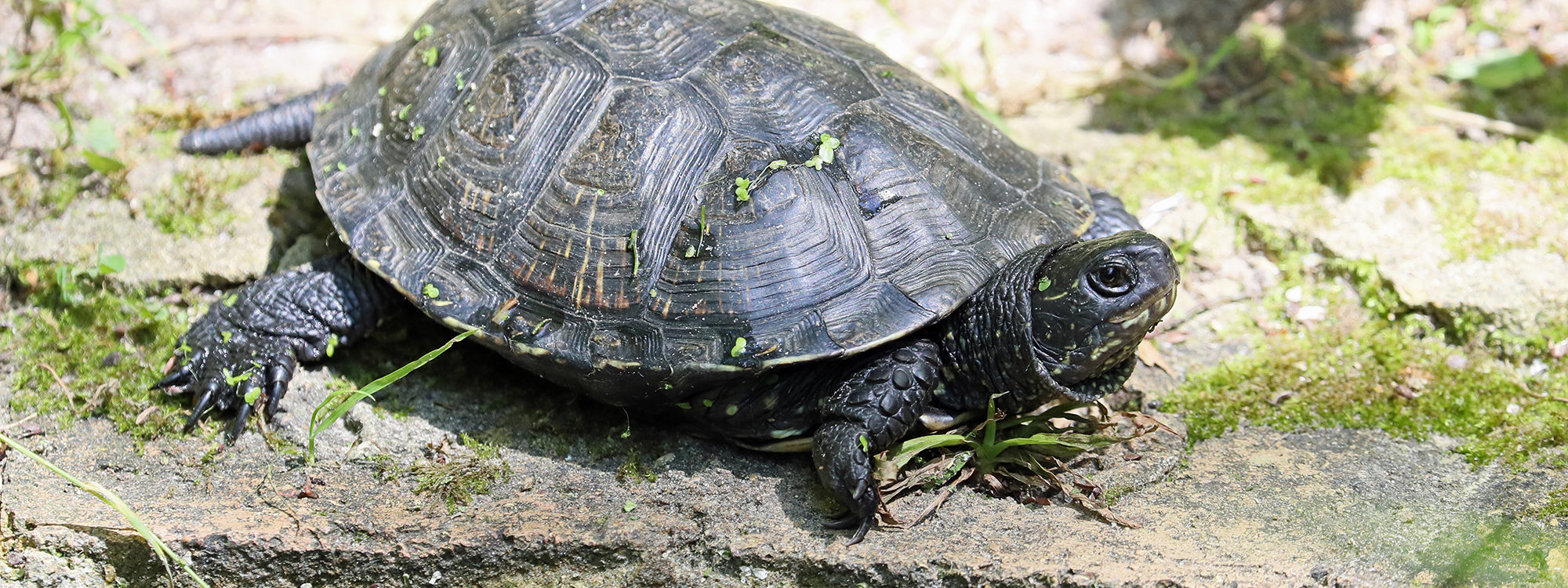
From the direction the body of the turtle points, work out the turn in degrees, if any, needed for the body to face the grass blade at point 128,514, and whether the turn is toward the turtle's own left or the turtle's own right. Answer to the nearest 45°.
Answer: approximately 135° to the turtle's own right

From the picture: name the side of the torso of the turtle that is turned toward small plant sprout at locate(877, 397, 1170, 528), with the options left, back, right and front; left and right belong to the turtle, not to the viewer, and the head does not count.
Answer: front

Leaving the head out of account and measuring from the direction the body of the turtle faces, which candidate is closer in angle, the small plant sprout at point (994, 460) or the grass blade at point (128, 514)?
the small plant sprout

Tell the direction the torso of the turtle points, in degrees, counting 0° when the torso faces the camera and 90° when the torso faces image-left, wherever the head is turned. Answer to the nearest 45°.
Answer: approximately 315°
